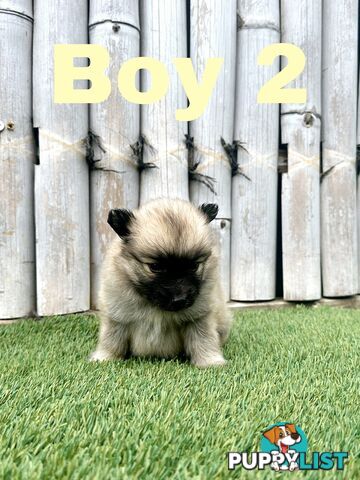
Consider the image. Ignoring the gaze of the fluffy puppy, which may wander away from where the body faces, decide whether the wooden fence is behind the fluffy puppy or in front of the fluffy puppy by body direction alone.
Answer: behind

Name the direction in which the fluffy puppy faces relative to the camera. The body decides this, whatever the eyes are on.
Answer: toward the camera
